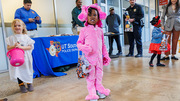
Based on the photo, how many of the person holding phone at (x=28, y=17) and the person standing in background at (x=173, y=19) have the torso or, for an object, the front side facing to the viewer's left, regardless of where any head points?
0

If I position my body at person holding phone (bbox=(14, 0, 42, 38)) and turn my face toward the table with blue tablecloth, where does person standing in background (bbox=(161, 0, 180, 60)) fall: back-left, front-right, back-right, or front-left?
front-left

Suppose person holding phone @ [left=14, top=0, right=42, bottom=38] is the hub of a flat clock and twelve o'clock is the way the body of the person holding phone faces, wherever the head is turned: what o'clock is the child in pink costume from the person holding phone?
The child in pink costume is roughly at 1 o'clock from the person holding phone.

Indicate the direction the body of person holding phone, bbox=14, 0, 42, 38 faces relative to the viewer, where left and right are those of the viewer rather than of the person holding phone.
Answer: facing the viewer and to the right of the viewer

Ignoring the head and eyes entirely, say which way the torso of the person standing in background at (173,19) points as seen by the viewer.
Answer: toward the camera

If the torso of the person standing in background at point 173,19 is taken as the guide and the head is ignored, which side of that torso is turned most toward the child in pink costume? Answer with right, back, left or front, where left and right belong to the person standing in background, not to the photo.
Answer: front

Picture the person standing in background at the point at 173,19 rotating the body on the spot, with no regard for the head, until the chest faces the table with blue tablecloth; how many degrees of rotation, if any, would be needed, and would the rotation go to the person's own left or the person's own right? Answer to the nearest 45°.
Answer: approximately 45° to the person's own right

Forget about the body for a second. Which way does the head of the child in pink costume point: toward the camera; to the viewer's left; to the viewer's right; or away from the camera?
toward the camera

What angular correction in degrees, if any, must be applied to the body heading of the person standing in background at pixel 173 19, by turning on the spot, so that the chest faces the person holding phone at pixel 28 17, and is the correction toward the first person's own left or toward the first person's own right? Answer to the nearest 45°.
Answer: approximately 45° to the first person's own right
